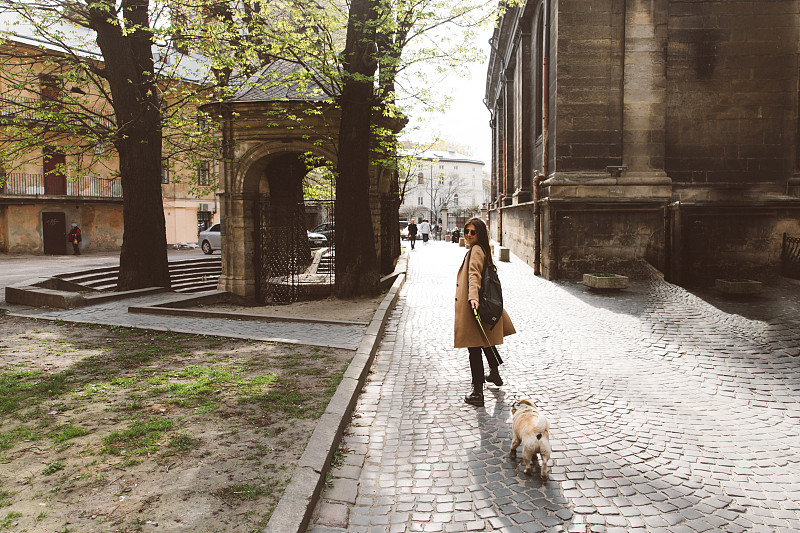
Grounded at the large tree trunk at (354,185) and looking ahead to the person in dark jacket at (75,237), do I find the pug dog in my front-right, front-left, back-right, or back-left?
back-left

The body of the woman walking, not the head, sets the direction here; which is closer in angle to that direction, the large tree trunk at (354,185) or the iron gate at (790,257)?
the large tree trunk

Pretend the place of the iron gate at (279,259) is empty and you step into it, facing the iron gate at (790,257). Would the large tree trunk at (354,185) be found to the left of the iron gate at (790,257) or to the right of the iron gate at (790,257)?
right

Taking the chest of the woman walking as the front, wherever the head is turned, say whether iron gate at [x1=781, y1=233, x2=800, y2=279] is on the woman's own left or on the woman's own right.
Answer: on the woman's own right

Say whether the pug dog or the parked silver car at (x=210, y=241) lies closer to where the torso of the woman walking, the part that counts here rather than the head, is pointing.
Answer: the parked silver car

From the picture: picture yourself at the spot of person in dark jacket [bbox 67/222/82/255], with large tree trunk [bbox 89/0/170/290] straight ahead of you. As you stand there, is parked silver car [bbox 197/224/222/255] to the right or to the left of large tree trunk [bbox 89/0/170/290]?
left
